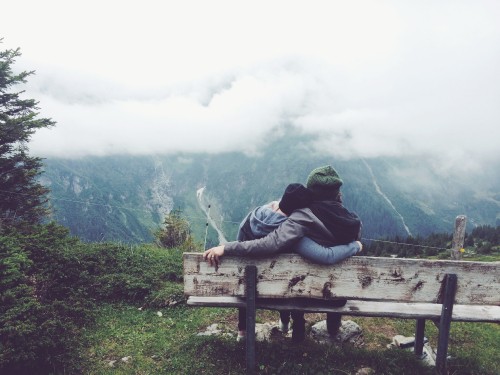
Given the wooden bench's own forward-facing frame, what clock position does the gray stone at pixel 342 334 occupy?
The gray stone is roughly at 12 o'clock from the wooden bench.

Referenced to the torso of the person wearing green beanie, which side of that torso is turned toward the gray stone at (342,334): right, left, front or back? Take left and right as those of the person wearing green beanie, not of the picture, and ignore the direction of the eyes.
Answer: front

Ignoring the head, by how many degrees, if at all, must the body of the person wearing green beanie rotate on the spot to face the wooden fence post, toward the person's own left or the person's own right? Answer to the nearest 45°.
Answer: approximately 45° to the person's own right

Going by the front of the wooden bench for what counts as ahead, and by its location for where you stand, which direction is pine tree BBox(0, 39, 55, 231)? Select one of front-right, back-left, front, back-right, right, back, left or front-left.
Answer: front-left

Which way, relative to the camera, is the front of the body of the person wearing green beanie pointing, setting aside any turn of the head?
away from the camera

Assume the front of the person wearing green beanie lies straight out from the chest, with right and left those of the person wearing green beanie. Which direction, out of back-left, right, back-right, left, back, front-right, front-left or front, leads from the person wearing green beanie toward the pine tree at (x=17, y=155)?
front-left

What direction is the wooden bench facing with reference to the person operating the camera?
facing away from the viewer

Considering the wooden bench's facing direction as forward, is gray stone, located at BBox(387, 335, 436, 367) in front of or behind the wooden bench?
in front

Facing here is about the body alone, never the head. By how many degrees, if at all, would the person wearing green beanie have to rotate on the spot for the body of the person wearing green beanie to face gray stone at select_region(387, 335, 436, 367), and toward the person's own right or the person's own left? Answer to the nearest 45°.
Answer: approximately 45° to the person's own right
